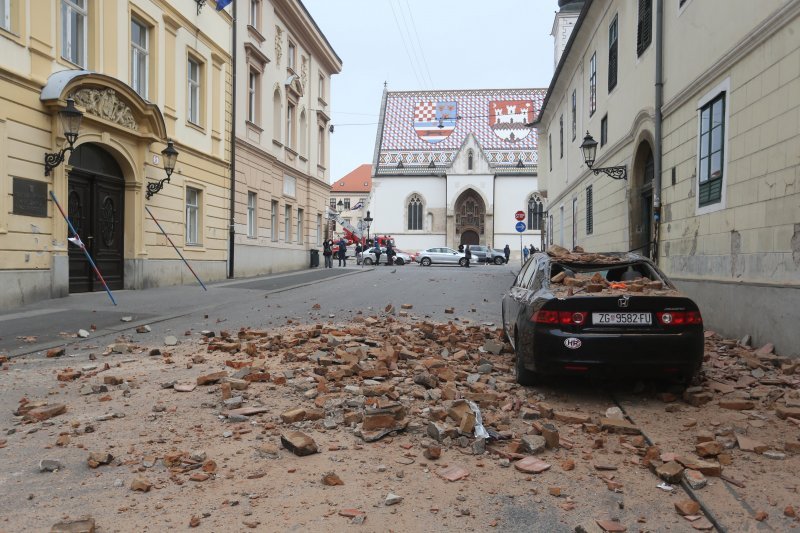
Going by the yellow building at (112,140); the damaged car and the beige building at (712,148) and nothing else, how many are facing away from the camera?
1

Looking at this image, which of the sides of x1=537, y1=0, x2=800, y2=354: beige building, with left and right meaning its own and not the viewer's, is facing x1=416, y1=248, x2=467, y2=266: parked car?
right

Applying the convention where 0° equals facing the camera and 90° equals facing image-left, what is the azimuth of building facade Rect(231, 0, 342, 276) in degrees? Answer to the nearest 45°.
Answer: approximately 315°

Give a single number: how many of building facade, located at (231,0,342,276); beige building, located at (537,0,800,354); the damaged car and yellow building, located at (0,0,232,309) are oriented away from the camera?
1

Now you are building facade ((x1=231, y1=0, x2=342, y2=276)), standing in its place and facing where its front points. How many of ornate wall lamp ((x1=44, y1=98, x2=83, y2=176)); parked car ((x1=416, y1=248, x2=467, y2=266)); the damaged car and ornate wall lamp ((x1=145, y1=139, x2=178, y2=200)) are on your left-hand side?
1

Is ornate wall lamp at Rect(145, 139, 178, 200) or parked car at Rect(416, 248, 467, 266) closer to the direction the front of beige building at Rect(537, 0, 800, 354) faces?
the ornate wall lamp

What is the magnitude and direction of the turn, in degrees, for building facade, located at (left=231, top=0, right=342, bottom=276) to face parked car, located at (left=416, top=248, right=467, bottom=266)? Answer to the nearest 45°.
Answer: approximately 90° to its left

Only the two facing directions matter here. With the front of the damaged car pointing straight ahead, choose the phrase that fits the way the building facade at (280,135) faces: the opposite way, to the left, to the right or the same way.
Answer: to the right

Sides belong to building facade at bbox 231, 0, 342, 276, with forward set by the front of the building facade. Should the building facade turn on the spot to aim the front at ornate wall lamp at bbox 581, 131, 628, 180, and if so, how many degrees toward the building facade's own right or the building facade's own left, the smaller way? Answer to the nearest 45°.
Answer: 0° — it already faces it

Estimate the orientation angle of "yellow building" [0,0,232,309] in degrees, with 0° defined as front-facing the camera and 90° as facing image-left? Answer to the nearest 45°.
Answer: approximately 315°

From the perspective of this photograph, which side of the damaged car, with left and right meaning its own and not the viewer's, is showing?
back

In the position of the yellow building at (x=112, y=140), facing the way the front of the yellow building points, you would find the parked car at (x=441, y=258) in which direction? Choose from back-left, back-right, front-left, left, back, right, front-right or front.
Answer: left

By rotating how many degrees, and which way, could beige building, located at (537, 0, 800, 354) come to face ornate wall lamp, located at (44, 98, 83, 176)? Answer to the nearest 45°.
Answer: approximately 45° to its right

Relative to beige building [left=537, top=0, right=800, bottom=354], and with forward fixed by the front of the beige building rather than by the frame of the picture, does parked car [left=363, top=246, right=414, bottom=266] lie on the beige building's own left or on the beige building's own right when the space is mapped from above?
on the beige building's own right

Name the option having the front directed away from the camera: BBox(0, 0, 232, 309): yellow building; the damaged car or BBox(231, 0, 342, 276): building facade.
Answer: the damaged car
